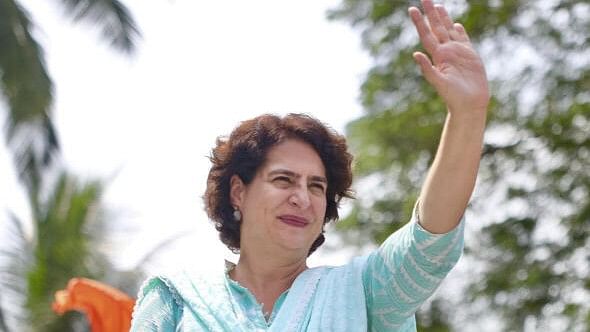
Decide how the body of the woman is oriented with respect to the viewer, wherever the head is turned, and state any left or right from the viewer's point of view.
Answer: facing the viewer

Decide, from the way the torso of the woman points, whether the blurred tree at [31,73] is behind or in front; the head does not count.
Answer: behind

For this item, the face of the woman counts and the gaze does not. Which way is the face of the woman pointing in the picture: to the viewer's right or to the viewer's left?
to the viewer's right

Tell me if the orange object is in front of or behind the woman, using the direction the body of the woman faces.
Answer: behind
